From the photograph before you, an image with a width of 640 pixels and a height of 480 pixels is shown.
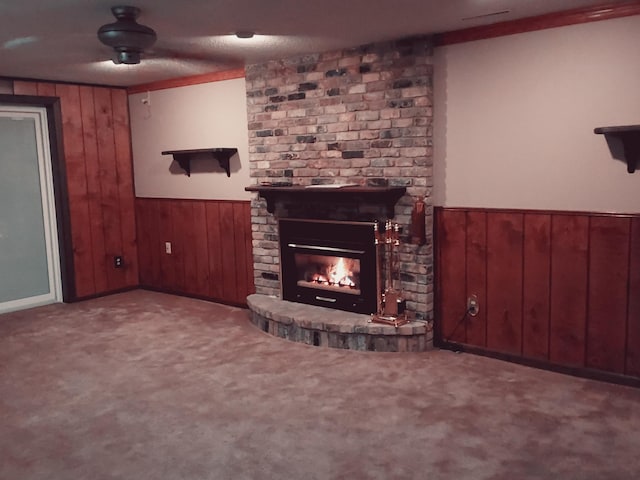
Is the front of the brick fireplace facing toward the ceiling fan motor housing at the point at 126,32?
yes

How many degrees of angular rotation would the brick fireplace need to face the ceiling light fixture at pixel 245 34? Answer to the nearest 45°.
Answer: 0° — it already faces it

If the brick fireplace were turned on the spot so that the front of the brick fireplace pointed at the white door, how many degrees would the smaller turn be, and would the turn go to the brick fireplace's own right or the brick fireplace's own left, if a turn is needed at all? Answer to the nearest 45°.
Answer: approximately 45° to the brick fireplace's own right

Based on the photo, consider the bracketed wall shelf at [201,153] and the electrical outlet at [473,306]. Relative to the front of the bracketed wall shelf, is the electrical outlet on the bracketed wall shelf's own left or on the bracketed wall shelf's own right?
on the bracketed wall shelf's own left

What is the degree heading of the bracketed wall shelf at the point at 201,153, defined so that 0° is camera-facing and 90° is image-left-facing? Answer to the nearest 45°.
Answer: approximately 45°
